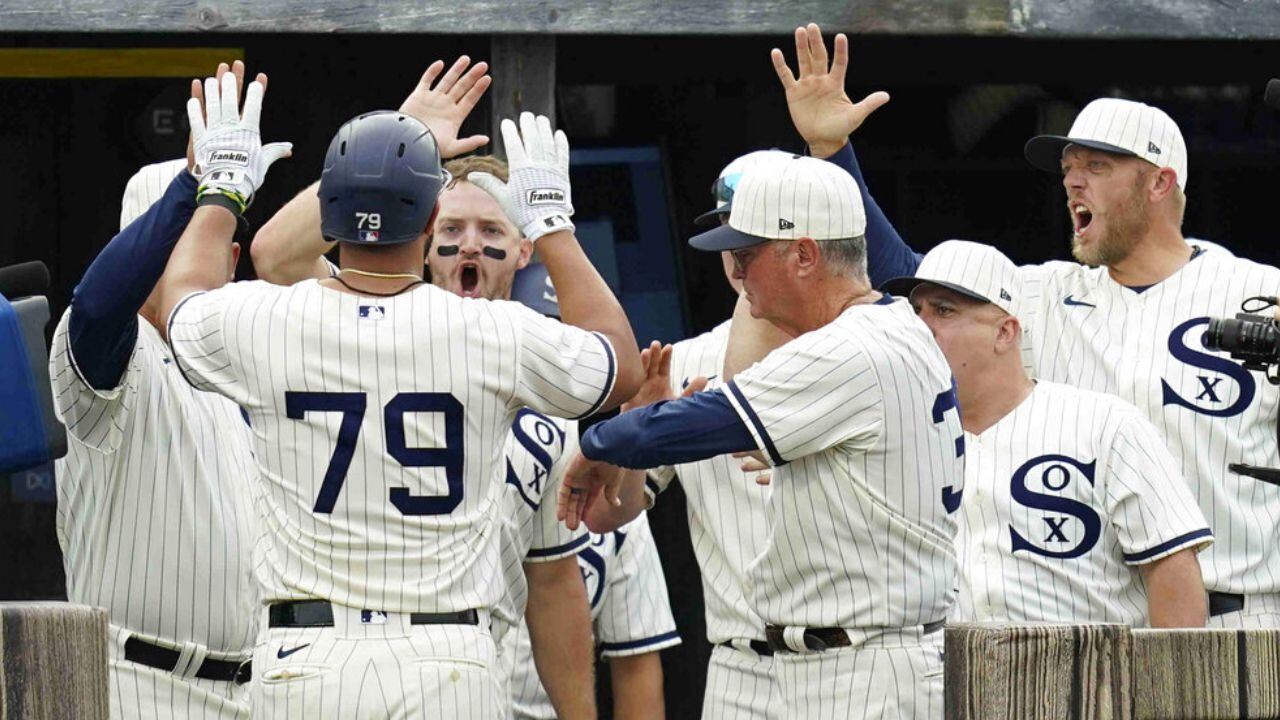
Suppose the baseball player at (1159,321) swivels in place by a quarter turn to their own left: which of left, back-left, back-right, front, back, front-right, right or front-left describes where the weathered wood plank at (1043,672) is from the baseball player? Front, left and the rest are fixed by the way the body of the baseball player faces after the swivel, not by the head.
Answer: front-right

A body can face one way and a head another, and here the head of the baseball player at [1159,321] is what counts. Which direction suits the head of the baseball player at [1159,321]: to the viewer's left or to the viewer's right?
to the viewer's left

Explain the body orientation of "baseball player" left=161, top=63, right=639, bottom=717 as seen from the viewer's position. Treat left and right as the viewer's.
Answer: facing away from the viewer

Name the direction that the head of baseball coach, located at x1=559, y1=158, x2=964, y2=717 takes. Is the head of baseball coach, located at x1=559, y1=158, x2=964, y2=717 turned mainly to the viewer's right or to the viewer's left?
to the viewer's left

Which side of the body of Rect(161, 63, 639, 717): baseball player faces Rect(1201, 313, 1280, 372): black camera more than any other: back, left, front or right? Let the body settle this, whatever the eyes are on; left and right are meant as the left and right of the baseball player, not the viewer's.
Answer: right

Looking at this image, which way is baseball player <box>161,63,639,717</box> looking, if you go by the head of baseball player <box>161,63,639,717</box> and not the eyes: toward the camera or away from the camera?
away from the camera

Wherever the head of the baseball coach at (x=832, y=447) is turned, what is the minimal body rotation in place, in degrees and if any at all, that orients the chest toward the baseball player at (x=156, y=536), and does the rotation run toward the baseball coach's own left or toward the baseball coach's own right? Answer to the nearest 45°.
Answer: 0° — they already face them

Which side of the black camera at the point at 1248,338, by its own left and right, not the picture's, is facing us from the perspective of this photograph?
left

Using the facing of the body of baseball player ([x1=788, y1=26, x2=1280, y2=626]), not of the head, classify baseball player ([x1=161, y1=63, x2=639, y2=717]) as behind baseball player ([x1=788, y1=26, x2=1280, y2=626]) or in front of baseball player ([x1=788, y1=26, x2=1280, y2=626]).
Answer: in front

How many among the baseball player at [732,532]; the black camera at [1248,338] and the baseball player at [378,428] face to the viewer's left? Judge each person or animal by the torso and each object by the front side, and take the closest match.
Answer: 2

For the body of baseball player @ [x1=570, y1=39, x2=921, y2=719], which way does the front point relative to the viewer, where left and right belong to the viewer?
facing to the left of the viewer

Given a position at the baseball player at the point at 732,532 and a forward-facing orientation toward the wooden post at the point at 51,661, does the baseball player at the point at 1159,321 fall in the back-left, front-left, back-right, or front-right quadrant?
back-left

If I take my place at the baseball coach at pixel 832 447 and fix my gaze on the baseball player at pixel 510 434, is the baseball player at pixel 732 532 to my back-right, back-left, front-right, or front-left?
front-right

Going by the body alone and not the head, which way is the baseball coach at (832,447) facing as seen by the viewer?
to the viewer's left

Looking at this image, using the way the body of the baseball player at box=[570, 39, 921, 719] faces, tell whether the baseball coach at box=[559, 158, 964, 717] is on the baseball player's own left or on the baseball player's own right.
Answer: on the baseball player's own left
